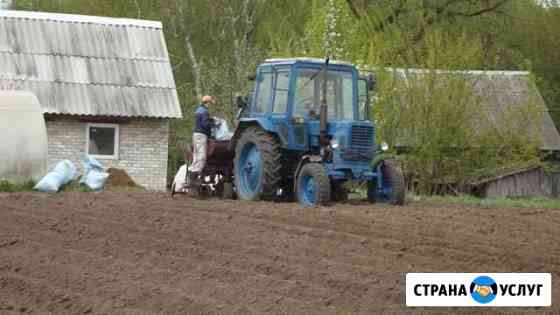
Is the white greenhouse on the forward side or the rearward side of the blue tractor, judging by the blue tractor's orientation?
on the rearward side

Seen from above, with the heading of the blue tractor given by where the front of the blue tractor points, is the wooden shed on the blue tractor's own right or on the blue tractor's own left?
on the blue tractor's own left

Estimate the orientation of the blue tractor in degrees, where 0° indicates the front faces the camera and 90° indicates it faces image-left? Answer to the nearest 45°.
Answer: approximately 315°
